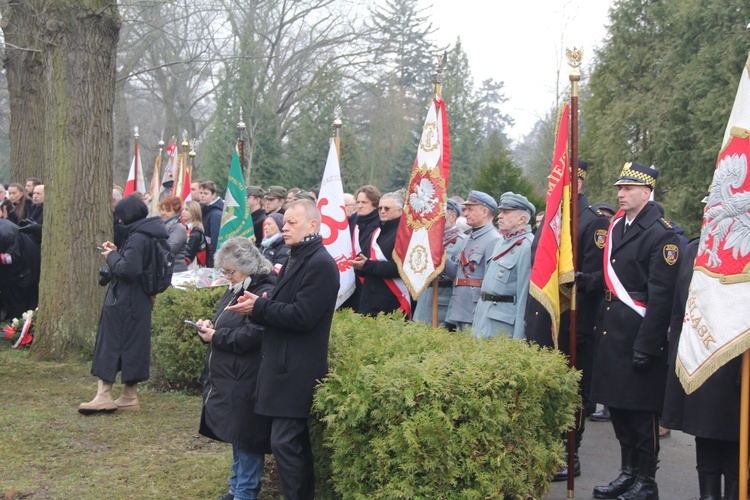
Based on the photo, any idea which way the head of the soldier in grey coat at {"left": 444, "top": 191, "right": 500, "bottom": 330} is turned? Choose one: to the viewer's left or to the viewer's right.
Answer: to the viewer's left

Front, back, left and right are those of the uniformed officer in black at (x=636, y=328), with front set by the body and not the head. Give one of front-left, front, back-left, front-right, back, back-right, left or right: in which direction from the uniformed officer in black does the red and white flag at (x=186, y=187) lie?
right

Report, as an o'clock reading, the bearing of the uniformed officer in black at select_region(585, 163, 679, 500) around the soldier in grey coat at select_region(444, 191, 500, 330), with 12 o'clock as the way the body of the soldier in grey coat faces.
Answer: The uniformed officer in black is roughly at 9 o'clock from the soldier in grey coat.

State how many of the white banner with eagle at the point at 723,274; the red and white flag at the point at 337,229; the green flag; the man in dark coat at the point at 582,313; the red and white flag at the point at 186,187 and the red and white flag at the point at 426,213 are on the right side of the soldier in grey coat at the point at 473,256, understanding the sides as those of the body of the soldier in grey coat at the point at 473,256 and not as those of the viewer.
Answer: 4

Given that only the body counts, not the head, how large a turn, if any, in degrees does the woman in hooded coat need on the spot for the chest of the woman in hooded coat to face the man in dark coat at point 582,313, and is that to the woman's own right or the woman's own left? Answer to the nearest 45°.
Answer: approximately 135° to the woman's own left

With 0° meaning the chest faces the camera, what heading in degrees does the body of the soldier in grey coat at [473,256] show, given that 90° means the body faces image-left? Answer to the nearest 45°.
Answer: approximately 45°

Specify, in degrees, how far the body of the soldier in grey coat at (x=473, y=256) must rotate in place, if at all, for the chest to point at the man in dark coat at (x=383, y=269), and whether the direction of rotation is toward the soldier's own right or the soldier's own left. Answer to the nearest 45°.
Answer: approximately 90° to the soldier's own right

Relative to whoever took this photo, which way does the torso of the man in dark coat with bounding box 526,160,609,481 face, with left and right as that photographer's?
facing the viewer and to the left of the viewer

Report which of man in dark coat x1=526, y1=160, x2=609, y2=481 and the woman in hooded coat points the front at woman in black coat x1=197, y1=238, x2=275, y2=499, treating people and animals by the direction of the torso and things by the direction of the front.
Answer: the man in dark coat

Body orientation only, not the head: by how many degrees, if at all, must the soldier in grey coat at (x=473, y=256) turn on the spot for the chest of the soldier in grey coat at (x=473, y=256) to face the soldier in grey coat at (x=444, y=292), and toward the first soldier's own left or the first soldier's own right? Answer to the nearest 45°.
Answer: approximately 135° to the first soldier's own right

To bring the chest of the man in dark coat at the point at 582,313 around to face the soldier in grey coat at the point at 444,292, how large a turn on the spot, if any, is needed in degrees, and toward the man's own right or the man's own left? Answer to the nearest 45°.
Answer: approximately 90° to the man's own right

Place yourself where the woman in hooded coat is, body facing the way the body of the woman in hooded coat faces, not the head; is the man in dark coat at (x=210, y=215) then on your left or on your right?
on your right

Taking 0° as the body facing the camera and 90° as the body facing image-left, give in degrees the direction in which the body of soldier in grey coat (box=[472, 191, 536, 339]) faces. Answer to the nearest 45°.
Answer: approximately 45°

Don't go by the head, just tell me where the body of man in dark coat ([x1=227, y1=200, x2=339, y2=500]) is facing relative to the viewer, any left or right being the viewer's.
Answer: facing to the left of the viewer
